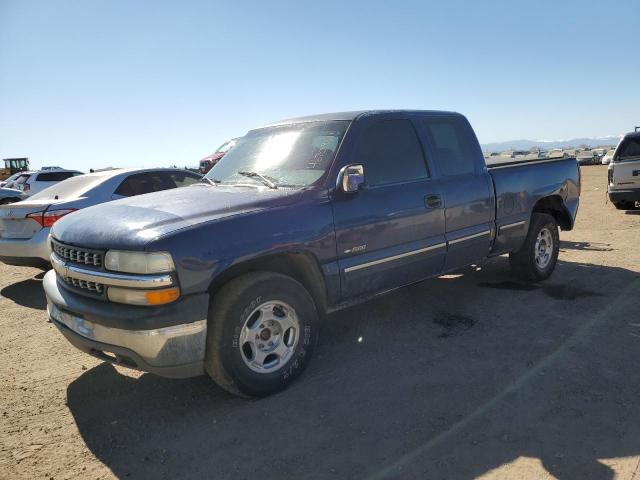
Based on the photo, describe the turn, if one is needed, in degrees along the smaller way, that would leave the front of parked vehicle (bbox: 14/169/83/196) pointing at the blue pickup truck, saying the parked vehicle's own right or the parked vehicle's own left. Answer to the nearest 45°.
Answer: approximately 135° to the parked vehicle's own right

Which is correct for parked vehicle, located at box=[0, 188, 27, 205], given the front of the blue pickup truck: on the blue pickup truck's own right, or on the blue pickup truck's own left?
on the blue pickup truck's own right

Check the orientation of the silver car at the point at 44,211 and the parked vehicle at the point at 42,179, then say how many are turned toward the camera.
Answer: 0

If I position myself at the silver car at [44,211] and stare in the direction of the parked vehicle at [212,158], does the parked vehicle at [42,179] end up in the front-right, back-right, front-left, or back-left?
front-left

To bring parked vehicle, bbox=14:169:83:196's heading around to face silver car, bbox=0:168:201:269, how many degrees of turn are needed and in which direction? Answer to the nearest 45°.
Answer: approximately 135° to its right

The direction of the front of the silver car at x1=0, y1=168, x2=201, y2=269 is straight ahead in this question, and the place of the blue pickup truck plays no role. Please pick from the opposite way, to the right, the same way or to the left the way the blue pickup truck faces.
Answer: the opposite way

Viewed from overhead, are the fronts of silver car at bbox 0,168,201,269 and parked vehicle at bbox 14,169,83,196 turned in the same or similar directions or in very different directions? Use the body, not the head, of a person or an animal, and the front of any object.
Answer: same or similar directions

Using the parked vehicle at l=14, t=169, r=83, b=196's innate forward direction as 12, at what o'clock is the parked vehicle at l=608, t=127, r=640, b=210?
the parked vehicle at l=608, t=127, r=640, b=210 is roughly at 3 o'clock from the parked vehicle at l=14, t=169, r=83, b=196.

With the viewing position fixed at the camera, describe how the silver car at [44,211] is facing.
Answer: facing away from the viewer and to the right of the viewer

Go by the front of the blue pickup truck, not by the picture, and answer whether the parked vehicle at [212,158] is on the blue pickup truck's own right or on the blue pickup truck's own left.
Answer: on the blue pickup truck's own right

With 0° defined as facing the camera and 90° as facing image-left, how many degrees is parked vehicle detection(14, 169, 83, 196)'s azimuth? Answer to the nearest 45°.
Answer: approximately 225°

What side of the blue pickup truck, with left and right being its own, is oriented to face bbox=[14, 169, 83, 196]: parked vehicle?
right
